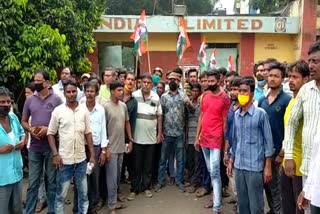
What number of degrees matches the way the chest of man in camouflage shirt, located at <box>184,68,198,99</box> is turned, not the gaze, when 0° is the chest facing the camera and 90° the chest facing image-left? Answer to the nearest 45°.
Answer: approximately 0°

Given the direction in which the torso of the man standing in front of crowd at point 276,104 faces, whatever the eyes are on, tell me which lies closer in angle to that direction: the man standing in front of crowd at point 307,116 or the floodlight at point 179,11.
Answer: the man standing in front of crowd

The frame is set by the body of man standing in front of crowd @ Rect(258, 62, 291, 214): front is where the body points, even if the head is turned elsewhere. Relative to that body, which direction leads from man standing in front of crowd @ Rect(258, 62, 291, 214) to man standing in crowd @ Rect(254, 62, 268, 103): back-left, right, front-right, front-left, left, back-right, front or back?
back-right

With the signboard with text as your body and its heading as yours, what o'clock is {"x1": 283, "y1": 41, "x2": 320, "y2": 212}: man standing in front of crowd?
The man standing in front of crowd is roughly at 12 o'clock from the signboard with text.

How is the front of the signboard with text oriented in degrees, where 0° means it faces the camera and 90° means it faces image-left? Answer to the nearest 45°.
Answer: approximately 0°

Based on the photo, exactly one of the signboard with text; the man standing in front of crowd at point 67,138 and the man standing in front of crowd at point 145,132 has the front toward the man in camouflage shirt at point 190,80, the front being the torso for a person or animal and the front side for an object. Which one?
the signboard with text

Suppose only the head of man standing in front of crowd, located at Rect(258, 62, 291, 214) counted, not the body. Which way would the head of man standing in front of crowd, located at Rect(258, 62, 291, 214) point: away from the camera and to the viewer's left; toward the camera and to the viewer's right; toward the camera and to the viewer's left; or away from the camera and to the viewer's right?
toward the camera and to the viewer's left

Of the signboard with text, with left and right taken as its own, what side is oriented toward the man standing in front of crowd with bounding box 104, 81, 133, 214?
front

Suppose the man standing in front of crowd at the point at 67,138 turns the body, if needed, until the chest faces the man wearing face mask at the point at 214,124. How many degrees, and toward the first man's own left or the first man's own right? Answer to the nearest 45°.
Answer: approximately 90° to the first man's own left
